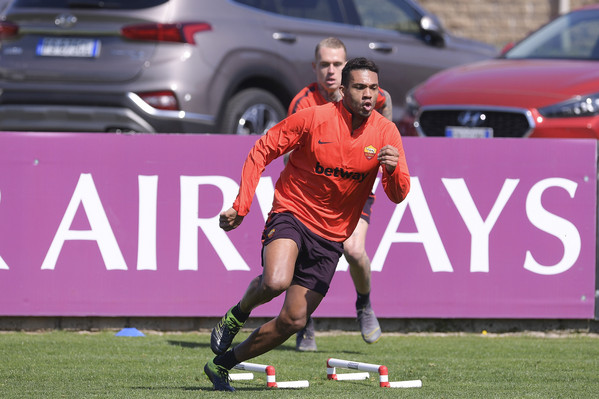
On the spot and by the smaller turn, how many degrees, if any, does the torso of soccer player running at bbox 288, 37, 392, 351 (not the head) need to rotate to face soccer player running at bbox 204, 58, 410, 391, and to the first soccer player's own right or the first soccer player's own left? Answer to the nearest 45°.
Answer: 0° — they already face them

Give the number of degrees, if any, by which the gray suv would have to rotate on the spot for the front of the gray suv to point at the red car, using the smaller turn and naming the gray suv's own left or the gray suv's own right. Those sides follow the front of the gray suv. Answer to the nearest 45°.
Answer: approximately 45° to the gray suv's own right

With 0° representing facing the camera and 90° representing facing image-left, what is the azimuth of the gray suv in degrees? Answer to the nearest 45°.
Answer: approximately 225°

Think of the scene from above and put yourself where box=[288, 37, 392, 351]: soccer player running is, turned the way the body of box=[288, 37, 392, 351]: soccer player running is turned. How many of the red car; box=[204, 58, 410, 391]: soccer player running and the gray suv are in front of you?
1

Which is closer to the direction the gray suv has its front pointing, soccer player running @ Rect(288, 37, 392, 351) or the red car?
the red car

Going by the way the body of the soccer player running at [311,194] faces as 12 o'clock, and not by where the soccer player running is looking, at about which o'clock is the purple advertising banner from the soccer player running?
The purple advertising banner is roughly at 7 o'clock from the soccer player running.

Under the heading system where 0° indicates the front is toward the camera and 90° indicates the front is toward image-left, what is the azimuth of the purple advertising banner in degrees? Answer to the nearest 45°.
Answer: approximately 0°

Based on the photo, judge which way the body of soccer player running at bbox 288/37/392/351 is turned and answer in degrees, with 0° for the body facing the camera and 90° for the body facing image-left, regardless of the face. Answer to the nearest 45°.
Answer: approximately 0°

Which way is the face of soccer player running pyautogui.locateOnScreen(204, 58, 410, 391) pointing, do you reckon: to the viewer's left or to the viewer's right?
to the viewer's right
